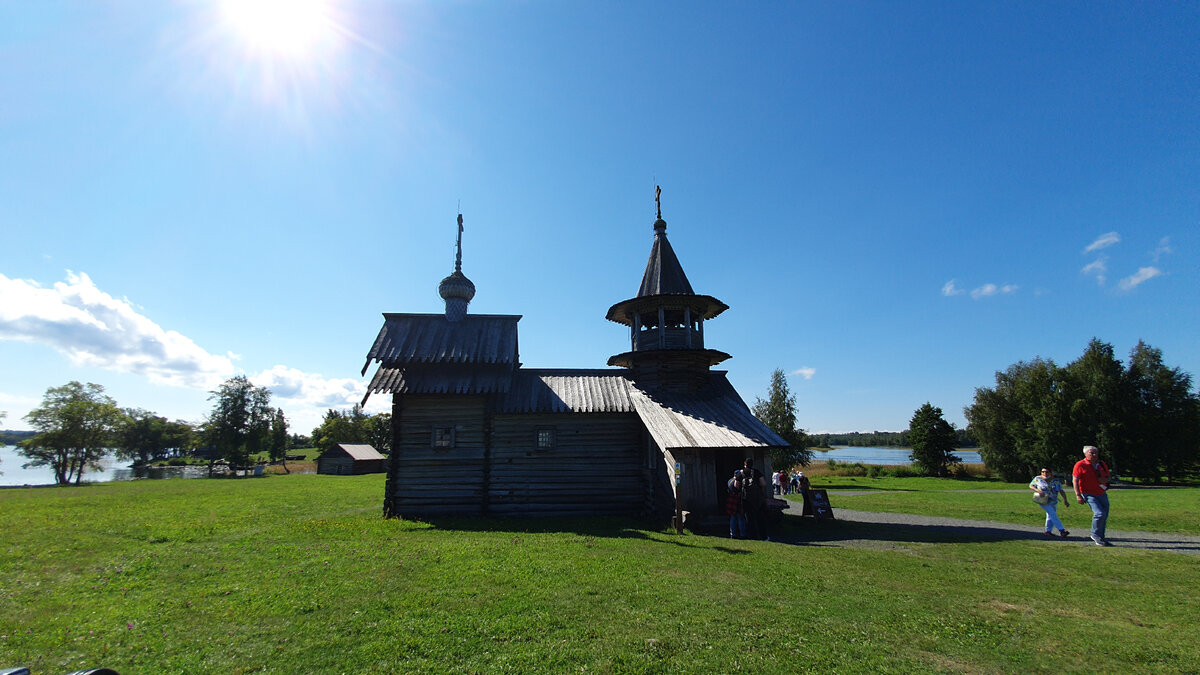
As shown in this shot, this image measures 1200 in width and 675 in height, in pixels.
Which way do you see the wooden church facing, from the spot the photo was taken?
facing to the right of the viewer

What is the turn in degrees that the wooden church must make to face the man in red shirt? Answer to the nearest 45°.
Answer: approximately 45° to its right

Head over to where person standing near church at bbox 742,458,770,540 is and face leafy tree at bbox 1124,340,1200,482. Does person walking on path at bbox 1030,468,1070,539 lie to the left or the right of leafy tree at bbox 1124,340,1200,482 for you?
right

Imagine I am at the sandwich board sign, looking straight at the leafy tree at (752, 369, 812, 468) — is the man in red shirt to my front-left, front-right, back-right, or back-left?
back-right

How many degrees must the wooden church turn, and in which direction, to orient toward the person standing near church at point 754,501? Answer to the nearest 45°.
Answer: approximately 45° to its right
